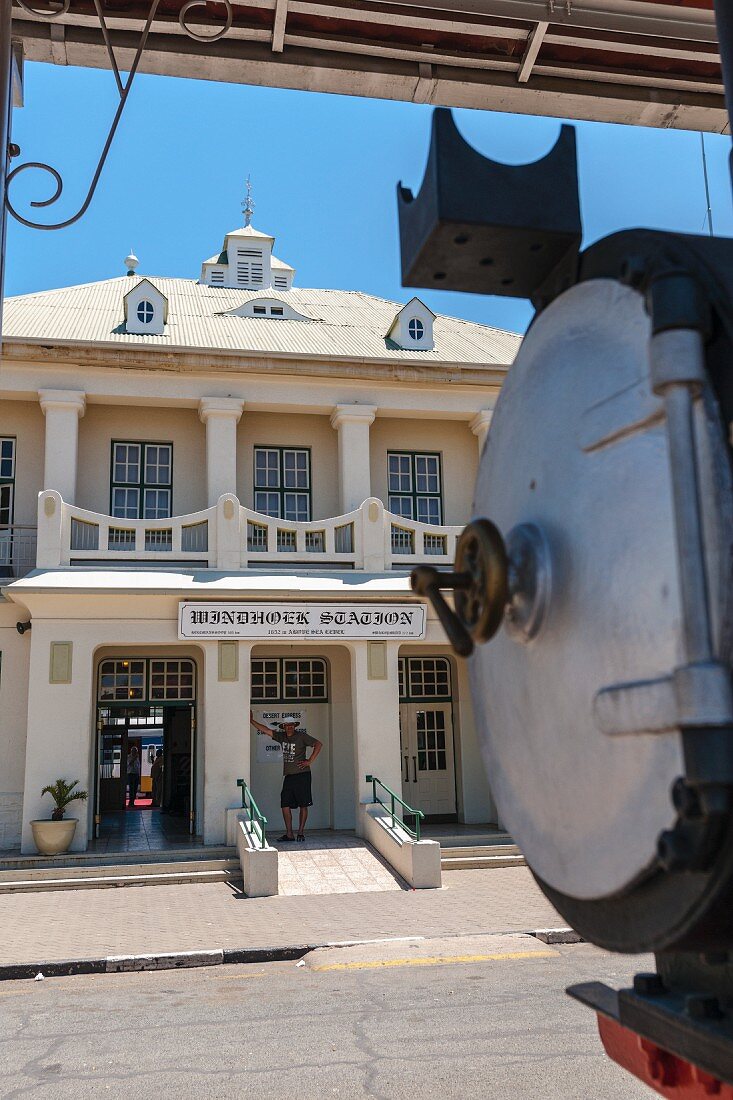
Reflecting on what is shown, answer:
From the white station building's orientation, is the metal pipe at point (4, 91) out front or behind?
out front

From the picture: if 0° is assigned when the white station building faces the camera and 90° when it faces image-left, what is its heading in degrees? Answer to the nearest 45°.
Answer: approximately 0°

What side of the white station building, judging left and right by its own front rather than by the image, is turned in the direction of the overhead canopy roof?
front
